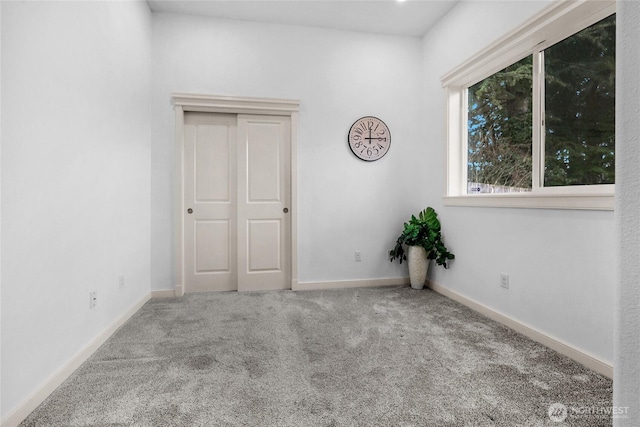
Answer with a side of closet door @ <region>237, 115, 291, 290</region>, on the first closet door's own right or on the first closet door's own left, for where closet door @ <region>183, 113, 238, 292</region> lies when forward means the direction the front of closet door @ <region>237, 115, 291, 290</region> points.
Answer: on the first closet door's own right

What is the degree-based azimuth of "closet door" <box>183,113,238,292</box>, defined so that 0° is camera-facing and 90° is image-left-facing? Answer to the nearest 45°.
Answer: approximately 0°

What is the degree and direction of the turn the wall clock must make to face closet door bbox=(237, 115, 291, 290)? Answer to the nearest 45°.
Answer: approximately 90° to its right

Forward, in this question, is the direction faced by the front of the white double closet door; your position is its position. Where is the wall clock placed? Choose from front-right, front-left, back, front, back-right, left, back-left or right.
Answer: left

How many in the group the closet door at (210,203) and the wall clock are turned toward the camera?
2

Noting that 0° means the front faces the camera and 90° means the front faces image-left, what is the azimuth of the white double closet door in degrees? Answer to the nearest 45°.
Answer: approximately 0°

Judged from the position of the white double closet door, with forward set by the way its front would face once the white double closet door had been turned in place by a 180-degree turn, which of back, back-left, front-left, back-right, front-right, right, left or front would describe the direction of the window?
back-right

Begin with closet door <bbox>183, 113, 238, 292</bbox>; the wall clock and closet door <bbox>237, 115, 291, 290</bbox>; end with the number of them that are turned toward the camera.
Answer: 3

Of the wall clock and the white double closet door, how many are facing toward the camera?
2

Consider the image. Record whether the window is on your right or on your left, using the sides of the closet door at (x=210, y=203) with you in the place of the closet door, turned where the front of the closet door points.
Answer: on your left
